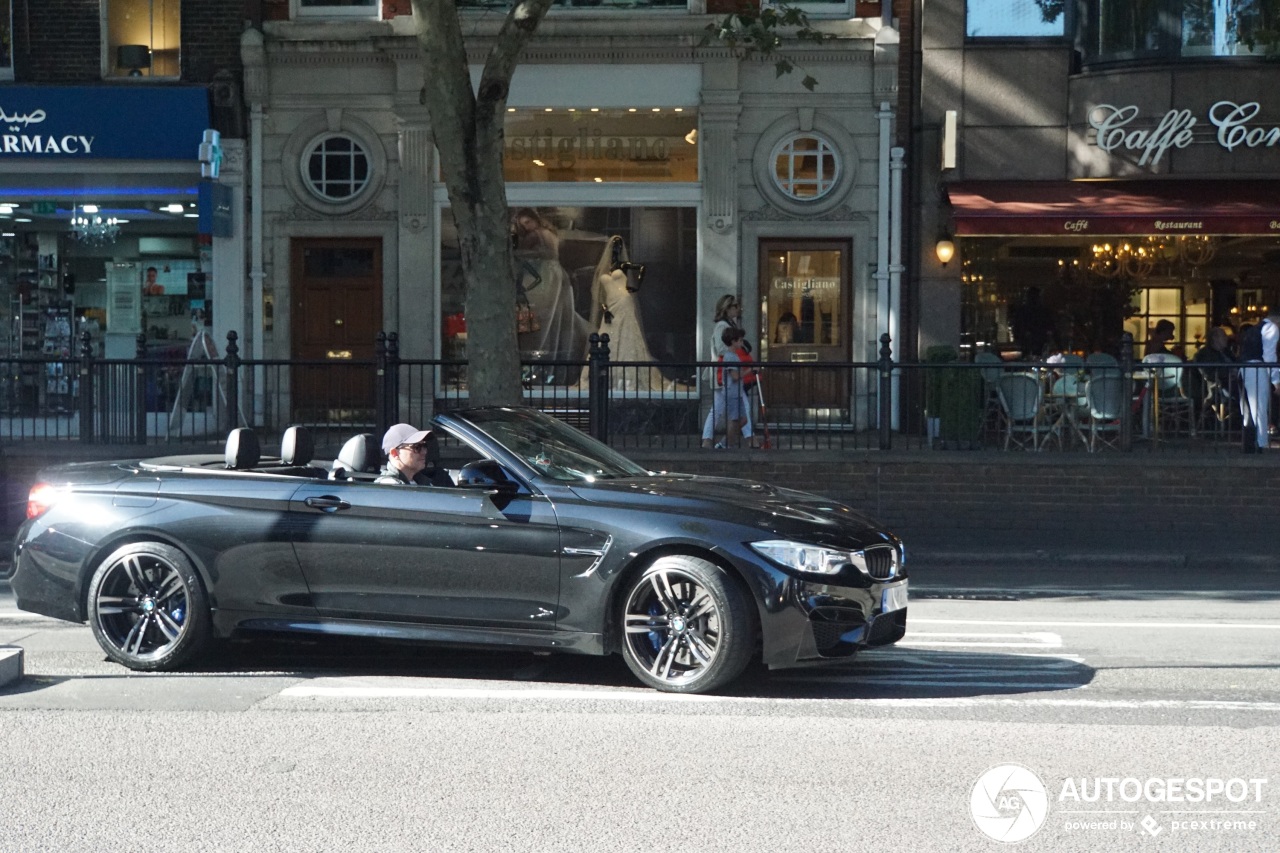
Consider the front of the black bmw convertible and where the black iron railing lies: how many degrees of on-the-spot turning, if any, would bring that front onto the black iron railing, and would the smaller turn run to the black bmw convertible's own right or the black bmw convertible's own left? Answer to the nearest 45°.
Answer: approximately 90° to the black bmw convertible's own left

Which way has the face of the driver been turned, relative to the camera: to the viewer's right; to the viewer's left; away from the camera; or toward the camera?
to the viewer's right

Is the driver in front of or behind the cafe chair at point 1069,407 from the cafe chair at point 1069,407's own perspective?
behind

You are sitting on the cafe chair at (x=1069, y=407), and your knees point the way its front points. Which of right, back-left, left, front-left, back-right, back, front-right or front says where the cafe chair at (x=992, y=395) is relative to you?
back-left

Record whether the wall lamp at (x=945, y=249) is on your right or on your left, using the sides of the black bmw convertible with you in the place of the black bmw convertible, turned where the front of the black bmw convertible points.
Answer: on your left

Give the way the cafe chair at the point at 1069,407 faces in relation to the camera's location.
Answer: facing away from the viewer and to the right of the viewer

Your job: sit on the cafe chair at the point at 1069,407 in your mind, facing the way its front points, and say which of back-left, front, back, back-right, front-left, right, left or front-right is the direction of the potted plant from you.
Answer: back-left

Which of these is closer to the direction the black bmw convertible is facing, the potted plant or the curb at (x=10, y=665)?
the potted plant

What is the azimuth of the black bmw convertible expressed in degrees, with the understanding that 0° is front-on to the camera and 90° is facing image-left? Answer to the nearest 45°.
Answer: approximately 270°

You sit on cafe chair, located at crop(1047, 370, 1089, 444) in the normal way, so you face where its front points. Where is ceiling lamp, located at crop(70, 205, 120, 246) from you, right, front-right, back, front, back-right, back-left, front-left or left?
back-left
